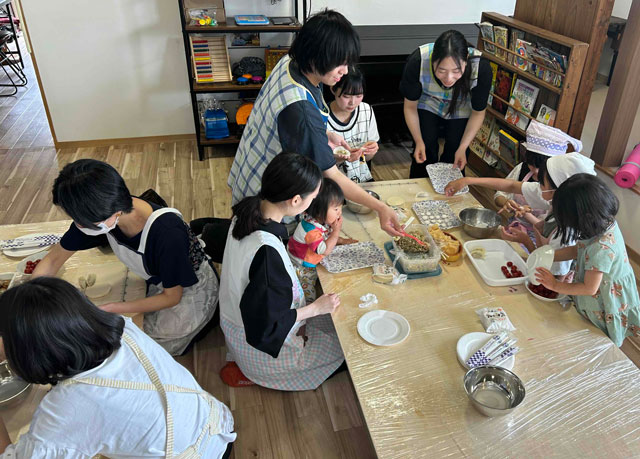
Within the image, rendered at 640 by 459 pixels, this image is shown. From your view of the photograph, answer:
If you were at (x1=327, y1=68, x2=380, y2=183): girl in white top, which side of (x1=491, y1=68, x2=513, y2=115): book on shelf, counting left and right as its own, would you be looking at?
front

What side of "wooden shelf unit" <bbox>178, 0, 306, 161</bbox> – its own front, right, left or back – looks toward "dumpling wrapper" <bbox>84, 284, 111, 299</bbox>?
front

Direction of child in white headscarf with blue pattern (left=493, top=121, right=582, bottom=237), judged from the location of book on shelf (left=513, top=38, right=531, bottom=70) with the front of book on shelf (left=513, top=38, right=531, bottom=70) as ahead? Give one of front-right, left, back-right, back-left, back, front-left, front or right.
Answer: front-left

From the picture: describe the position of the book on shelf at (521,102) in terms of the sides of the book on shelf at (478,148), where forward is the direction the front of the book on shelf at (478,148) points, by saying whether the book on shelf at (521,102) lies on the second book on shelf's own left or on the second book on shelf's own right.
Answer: on the second book on shelf's own left

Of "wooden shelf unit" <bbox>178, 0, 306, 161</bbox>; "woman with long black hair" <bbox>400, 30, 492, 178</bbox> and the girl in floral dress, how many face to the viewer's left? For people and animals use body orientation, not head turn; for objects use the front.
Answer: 1

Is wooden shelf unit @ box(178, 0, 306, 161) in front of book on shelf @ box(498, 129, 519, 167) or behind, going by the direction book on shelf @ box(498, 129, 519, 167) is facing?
in front

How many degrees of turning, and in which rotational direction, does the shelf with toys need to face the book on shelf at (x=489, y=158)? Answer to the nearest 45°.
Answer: approximately 45° to its left

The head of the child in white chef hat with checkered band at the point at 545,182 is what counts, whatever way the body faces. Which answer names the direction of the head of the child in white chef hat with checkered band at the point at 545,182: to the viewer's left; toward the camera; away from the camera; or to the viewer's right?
to the viewer's left

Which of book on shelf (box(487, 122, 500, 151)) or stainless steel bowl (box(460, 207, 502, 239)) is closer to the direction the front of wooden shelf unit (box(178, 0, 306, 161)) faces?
the stainless steel bowl

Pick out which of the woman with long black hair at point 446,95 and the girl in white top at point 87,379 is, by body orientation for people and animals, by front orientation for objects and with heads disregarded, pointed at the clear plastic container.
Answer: the woman with long black hair

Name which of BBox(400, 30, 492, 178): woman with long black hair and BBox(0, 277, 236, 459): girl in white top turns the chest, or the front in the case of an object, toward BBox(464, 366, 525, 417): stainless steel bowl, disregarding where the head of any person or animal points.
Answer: the woman with long black hair

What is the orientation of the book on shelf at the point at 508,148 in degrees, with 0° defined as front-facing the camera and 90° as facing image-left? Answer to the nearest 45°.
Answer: approximately 45°

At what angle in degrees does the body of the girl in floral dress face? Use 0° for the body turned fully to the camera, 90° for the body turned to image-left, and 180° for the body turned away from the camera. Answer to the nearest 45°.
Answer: approximately 90°
